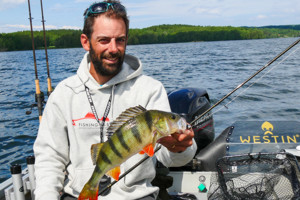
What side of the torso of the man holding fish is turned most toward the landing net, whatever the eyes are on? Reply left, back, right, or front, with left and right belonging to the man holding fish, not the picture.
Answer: left

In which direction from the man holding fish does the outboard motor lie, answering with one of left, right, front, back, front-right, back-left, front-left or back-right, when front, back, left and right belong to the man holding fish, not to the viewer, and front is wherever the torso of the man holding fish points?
back-left

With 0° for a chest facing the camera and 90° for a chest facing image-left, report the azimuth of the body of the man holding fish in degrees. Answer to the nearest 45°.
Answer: approximately 0°
